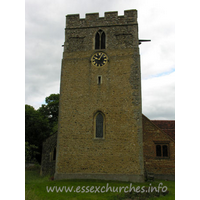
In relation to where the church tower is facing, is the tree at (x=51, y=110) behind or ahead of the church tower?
behind

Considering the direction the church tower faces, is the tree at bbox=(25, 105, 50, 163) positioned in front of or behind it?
behind

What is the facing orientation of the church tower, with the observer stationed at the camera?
facing the viewer
